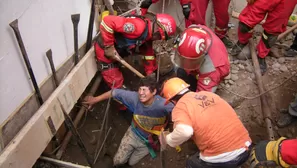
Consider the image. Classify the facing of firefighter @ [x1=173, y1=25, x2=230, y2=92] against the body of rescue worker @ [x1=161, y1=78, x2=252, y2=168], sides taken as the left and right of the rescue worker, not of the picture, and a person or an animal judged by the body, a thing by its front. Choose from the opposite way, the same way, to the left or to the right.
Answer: to the left

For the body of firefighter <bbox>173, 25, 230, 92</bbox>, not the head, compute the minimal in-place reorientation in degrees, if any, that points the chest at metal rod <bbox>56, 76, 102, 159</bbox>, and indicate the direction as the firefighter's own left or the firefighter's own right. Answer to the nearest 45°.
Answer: approximately 45° to the firefighter's own right

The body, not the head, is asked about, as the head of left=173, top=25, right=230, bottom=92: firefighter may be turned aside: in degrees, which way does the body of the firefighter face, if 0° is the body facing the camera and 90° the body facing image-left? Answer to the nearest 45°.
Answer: approximately 45°

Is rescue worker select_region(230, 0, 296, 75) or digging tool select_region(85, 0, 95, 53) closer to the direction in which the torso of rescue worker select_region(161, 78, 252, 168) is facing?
the digging tool

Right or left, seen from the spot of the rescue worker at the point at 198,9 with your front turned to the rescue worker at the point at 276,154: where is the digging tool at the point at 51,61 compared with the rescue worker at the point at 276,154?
right

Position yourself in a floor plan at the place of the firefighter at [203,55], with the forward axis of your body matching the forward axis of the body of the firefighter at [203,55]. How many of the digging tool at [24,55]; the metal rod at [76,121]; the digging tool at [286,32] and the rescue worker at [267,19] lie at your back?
2

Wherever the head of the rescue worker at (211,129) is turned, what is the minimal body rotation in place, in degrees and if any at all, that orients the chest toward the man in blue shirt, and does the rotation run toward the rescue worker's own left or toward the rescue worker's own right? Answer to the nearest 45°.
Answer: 0° — they already face them

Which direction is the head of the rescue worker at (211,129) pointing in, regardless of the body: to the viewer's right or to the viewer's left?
to the viewer's left

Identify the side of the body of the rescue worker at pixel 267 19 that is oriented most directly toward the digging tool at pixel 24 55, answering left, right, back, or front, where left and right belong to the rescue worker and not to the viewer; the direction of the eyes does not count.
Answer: front

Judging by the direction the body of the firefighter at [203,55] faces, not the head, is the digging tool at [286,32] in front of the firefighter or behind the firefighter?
behind

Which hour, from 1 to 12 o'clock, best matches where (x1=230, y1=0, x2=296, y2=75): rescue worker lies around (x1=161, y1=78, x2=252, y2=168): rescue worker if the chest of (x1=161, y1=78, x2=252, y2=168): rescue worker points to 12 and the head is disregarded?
(x1=230, y1=0, x2=296, y2=75): rescue worker is roughly at 2 o'clock from (x1=161, y1=78, x2=252, y2=168): rescue worker.

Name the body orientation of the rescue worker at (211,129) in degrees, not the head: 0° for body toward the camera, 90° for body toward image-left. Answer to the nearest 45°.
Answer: approximately 135°

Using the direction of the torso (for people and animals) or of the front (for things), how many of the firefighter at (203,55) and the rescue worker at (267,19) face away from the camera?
0

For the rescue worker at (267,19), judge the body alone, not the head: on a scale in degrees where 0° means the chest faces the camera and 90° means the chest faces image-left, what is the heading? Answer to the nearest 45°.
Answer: approximately 45°
